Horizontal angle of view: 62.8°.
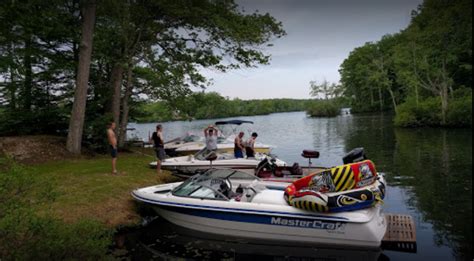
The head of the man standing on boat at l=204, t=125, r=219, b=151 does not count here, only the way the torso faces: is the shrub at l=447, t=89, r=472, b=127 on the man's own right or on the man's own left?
on the man's own left

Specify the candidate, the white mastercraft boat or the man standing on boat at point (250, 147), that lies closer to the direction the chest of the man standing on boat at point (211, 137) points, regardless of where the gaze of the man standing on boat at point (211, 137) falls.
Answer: the white mastercraft boat

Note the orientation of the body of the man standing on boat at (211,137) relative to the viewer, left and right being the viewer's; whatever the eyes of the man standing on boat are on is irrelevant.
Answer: facing the viewer

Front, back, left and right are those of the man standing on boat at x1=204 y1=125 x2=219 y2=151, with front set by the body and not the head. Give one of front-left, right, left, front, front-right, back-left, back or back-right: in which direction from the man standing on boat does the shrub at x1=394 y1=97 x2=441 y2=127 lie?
back-left

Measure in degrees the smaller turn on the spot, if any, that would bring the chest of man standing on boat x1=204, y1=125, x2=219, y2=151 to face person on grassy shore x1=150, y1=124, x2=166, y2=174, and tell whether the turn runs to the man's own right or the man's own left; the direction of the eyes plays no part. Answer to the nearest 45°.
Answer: approximately 45° to the man's own right

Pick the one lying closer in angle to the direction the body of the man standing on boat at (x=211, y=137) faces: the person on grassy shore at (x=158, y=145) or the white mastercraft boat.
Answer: the white mastercraft boat

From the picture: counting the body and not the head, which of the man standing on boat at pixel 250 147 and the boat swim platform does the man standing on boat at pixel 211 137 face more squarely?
the boat swim platform

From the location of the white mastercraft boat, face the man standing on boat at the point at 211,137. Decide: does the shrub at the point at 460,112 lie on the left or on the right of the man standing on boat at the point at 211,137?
right

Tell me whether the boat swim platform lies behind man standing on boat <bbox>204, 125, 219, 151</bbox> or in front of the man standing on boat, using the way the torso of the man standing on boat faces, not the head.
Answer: in front

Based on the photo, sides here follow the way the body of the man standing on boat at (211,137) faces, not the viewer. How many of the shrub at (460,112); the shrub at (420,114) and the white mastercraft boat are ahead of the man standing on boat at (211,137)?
1

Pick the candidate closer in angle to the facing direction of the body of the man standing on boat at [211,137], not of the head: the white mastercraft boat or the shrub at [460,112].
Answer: the white mastercraft boat

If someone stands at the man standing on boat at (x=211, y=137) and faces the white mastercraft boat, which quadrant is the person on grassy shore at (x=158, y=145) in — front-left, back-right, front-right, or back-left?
front-right

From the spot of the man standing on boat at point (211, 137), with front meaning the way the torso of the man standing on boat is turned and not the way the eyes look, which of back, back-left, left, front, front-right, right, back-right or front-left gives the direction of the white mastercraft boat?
front
